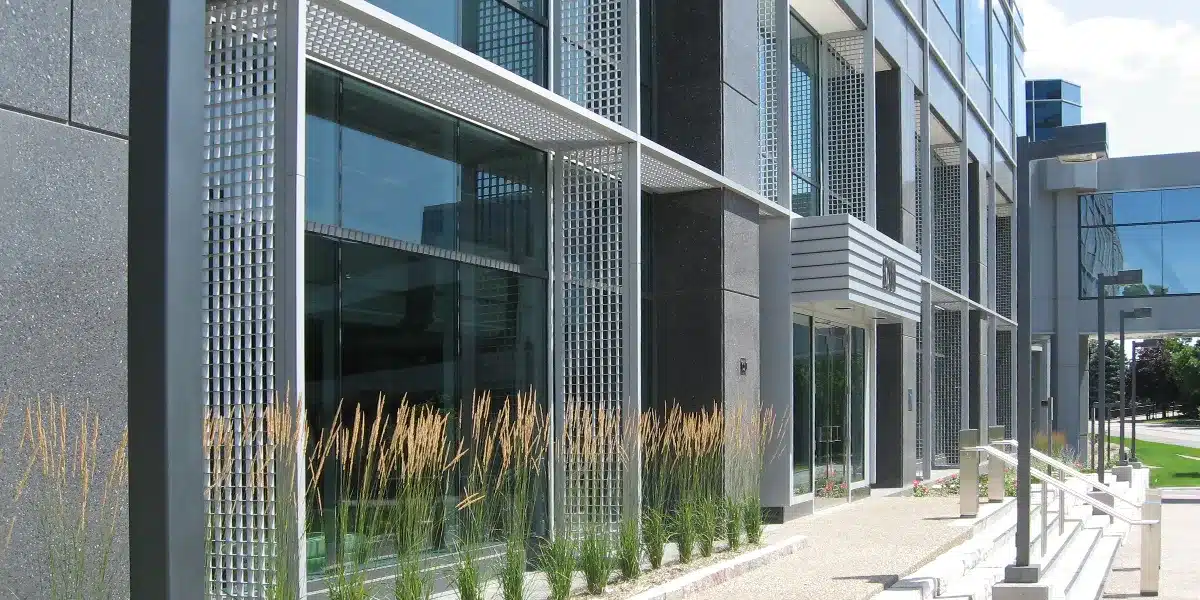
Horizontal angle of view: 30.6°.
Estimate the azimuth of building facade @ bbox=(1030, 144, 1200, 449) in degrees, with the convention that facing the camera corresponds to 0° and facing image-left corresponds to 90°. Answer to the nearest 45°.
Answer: approximately 0°

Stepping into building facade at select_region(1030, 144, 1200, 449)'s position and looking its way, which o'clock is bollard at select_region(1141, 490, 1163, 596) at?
The bollard is roughly at 12 o'clock from the building facade.

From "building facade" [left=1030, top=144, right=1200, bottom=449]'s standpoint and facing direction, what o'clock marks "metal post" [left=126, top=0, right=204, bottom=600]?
The metal post is roughly at 12 o'clock from the building facade.

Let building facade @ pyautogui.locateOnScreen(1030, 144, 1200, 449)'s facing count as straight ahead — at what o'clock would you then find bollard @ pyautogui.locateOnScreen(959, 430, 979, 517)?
The bollard is roughly at 12 o'clock from the building facade.

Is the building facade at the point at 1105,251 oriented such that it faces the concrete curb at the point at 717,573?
yes

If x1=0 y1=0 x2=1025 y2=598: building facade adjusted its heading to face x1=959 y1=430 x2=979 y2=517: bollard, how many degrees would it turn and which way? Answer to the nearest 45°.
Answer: approximately 90° to its left

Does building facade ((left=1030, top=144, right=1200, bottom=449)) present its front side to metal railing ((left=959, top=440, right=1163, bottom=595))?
yes

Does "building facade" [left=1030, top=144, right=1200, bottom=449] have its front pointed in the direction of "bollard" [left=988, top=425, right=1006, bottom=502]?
yes

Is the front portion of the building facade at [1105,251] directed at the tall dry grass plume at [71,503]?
yes
